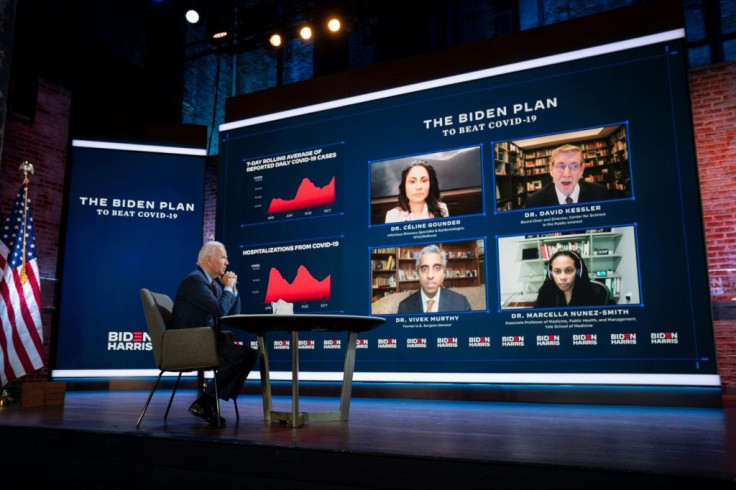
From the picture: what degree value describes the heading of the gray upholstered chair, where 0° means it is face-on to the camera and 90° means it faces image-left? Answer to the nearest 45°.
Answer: approximately 270°

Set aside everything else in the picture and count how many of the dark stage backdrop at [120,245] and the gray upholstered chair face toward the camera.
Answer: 1

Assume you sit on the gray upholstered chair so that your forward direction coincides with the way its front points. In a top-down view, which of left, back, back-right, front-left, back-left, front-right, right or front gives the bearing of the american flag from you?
back-left

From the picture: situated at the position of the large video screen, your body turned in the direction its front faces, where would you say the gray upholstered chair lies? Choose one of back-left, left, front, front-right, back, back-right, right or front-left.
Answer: front

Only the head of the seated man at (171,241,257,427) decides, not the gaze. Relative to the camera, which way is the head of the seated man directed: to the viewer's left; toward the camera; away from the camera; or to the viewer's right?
to the viewer's right

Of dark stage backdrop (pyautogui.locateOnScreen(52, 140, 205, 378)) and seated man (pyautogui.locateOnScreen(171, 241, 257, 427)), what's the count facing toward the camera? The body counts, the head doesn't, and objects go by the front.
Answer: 1

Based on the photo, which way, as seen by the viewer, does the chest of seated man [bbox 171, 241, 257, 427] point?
to the viewer's right

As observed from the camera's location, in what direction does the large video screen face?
facing the viewer and to the left of the viewer

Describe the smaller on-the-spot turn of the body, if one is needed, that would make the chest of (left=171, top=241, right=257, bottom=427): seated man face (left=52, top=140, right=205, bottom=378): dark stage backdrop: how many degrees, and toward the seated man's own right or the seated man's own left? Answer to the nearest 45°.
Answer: approximately 90° to the seated man's own left

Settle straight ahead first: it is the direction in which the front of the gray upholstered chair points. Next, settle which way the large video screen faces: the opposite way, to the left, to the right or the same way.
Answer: to the right

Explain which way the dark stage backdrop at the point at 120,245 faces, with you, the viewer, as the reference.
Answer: facing the viewer
